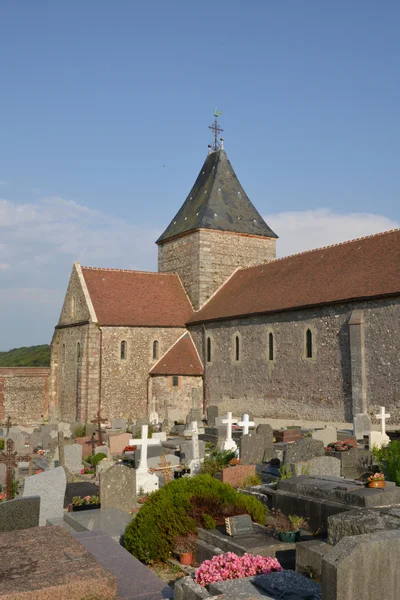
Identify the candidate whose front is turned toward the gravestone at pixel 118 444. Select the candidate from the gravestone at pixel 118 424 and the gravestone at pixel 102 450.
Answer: the gravestone at pixel 118 424

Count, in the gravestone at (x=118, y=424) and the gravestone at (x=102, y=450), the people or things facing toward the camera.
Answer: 2

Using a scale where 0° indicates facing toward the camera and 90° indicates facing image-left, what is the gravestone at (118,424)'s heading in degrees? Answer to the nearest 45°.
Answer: approximately 0°

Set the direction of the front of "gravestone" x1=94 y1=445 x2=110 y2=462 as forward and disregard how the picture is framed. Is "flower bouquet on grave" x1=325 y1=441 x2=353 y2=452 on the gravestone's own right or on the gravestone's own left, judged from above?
on the gravestone's own left

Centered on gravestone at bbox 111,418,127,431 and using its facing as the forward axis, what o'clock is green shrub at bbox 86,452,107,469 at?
The green shrub is roughly at 12 o'clock from the gravestone.

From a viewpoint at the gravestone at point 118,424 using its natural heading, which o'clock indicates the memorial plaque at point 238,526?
The memorial plaque is roughly at 12 o'clock from the gravestone.

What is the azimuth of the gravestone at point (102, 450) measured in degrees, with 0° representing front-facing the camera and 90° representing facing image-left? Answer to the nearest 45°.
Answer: approximately 0°
